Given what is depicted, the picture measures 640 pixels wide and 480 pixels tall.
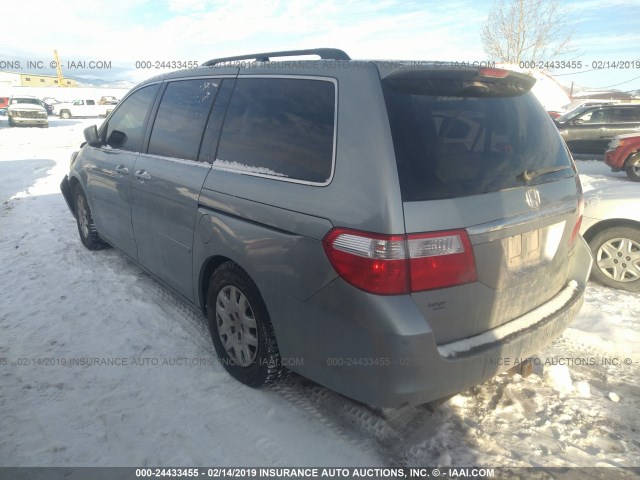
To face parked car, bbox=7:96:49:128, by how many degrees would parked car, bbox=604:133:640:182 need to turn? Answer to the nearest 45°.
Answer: approximately 45° to its right

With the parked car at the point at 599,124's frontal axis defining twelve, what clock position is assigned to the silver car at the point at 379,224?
The silver car is roughly at 9 o'clock from the parked car.

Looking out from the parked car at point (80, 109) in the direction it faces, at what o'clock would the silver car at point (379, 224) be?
The silver car is roughly at 9 o'clock from the parked car.

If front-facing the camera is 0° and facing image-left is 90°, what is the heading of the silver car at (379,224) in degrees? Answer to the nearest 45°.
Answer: approximately 135°

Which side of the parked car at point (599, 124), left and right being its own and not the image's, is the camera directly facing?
left

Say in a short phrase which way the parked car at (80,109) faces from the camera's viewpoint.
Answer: facing to the left of the viewer

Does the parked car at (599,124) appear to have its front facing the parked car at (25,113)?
yes

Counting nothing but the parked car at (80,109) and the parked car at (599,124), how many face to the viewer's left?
2

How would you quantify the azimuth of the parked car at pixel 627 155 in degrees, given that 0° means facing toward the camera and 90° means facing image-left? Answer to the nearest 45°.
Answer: approximately 45°

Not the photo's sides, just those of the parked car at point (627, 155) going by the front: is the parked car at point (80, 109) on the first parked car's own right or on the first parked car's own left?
on the first parked car's own right
